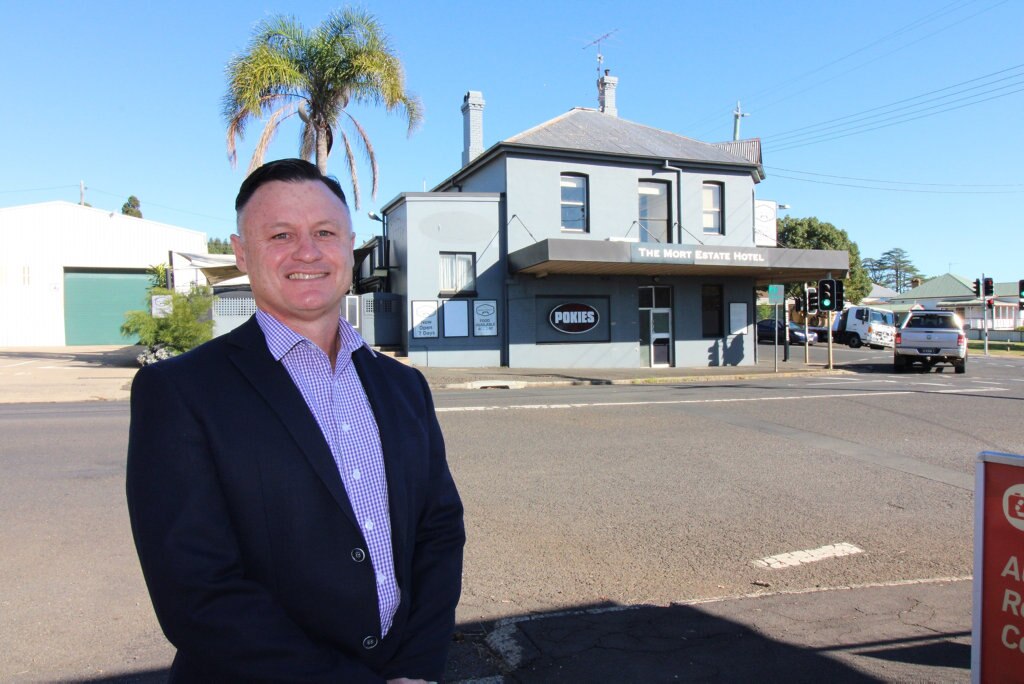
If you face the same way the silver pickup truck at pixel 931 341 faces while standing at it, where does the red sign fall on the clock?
The red sign is roughly at 6 o'clock from the silver pickup truck.

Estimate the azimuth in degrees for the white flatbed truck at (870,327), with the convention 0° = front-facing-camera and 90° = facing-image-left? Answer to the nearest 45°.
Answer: approximately 315°

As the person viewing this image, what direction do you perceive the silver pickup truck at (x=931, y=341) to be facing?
facing away from the viewer

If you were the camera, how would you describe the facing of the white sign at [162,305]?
facing the viewer

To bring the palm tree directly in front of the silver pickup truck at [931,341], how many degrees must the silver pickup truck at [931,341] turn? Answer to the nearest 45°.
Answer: approximately 135° to its left

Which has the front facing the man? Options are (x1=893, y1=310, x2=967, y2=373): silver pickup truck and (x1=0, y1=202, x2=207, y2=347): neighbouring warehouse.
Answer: the neighbouring warehouse

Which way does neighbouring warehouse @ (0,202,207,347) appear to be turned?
toward the camera

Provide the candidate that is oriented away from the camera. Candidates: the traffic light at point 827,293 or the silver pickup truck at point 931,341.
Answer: the silver pickup truck

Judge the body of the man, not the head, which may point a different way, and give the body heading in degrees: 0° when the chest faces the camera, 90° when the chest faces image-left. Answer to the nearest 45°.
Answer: approximately 315°

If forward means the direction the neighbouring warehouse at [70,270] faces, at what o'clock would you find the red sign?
The red sign is roughly at 12 o'clock from the neighbouring warehouse.

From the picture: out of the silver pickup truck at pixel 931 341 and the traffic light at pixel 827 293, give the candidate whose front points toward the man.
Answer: the traffic light
